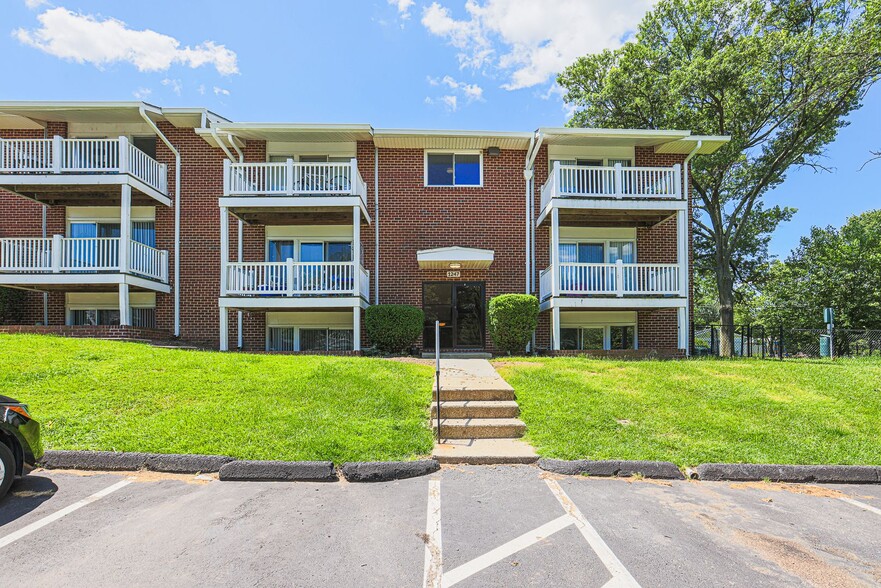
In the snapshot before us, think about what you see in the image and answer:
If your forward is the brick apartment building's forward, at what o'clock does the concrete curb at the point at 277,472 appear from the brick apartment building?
The concrete curb is roughly at 12 o'clock from the brick apartment building.

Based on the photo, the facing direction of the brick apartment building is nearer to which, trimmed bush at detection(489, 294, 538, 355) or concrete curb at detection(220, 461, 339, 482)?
the concrete curb

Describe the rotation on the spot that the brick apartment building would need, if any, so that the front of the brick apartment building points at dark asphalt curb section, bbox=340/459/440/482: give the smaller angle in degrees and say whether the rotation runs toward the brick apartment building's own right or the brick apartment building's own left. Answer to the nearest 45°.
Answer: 0° — it already faces it

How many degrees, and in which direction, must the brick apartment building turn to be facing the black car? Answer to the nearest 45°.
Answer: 0° — it already faces it

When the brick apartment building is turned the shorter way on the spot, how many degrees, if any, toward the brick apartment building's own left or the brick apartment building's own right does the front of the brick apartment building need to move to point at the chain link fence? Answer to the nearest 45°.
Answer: approximately 90° to the brick apartment building's own left

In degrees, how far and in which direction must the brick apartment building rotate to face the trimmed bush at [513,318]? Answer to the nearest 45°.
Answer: approximately 45° to its left

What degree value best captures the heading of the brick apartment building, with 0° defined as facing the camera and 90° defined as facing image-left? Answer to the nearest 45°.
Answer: approximately 0°

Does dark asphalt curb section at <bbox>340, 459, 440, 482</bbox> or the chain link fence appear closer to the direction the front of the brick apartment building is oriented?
the dark asphalt curb section
